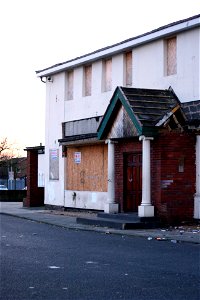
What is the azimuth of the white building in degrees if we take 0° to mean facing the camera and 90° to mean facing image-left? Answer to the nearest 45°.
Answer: approximately 45°
